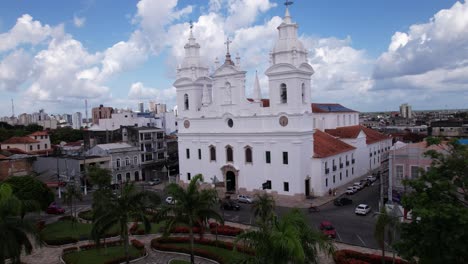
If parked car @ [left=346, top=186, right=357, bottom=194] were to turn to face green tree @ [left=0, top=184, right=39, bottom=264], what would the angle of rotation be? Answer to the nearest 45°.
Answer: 0° — it already faces it

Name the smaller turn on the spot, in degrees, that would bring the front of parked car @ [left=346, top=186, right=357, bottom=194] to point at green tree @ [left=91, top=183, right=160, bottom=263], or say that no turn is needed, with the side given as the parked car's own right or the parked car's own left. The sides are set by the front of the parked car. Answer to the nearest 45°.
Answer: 0° — it already faces it

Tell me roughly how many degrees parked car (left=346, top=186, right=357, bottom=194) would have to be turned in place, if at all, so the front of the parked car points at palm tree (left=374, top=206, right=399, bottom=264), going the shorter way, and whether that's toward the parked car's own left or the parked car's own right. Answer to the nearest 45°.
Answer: approximately 45° to the parked car's own left

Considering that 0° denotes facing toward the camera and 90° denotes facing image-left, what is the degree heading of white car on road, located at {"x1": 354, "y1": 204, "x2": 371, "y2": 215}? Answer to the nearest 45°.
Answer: approximately 45°

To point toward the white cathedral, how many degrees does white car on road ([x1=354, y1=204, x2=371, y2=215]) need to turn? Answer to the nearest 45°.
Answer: approximately 90° to its right

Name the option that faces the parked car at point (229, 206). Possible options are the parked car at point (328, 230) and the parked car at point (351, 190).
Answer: the parked car at point (351, 190)

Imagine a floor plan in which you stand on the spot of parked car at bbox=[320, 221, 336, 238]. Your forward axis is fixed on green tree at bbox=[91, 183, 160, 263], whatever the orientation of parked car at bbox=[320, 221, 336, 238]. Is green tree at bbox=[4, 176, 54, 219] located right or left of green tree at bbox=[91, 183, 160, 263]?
right

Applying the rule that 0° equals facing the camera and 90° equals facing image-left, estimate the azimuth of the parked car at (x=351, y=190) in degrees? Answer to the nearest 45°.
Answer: approximately 45°

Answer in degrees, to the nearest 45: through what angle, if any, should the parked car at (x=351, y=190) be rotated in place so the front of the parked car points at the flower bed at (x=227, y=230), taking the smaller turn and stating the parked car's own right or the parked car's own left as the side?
0° — it already faces it
